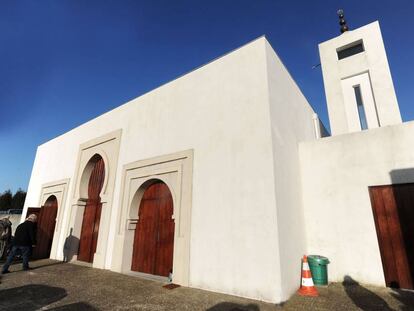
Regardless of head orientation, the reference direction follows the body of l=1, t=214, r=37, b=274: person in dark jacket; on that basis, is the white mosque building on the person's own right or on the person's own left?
on the person's own right

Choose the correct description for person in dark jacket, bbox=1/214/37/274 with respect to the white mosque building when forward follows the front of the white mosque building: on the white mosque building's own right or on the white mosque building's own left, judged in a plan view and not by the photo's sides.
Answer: on the white mosque building's own right
